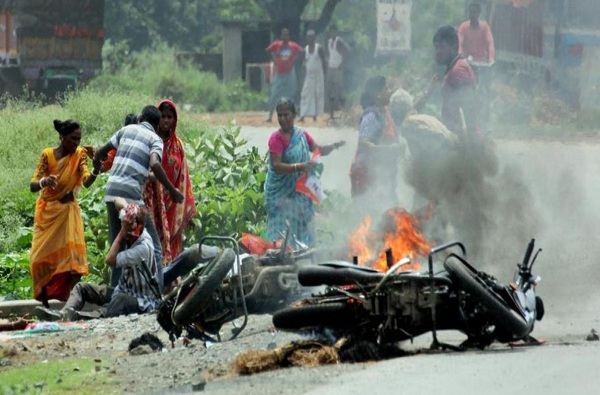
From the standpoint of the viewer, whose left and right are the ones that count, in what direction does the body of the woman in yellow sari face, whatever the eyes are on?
facing the viewer and to the right of the viewer

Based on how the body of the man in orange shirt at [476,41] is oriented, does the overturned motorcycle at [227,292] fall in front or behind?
in front

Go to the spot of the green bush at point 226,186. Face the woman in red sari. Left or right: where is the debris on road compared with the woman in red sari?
left

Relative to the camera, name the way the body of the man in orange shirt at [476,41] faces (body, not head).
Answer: toward the camera

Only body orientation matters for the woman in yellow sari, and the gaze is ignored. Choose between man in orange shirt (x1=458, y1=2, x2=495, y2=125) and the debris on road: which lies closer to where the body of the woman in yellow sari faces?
the debris on road

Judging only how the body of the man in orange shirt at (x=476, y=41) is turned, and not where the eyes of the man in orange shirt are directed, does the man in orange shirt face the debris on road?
yes

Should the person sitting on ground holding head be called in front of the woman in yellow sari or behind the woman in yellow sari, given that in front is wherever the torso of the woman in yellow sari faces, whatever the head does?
in front

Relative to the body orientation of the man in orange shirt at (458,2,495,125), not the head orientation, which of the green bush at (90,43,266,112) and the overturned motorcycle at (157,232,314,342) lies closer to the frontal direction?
the overturned motorcycle

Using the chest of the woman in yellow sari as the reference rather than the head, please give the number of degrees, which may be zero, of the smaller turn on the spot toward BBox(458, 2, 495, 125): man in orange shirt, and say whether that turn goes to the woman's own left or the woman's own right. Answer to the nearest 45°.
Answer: approximately 90° to the woman's own left

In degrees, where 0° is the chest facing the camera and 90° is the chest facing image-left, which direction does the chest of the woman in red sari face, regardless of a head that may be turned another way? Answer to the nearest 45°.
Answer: approximately 45°
